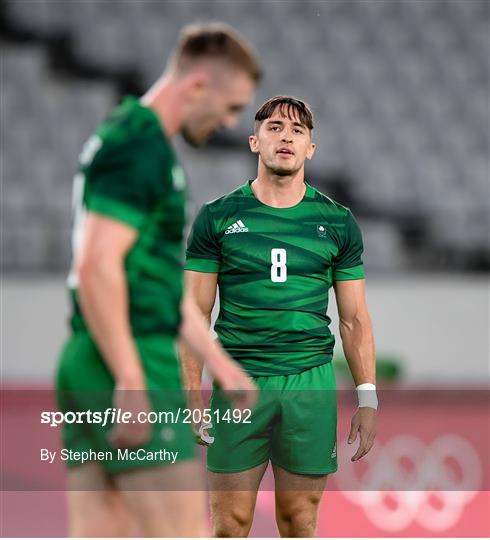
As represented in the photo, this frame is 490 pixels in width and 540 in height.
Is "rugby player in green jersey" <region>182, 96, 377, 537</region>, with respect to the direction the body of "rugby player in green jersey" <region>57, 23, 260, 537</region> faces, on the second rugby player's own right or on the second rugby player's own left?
on the second rugby player's own left

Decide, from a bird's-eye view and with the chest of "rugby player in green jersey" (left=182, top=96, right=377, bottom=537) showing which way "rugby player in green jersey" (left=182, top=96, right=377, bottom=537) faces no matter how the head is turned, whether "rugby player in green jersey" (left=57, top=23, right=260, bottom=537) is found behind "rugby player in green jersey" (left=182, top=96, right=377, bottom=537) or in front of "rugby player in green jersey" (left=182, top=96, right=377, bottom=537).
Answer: in front

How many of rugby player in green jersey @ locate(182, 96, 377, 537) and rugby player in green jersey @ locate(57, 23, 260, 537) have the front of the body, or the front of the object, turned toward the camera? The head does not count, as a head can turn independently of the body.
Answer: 1

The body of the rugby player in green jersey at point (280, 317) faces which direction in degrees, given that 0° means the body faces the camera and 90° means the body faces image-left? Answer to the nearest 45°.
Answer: approximately 0°

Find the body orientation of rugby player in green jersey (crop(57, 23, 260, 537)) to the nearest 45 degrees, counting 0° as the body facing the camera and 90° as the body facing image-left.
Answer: approximately 270°

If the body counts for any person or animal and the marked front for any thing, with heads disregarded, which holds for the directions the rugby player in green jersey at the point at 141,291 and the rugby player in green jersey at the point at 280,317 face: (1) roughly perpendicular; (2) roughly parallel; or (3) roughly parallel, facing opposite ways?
roughly perpendicular
